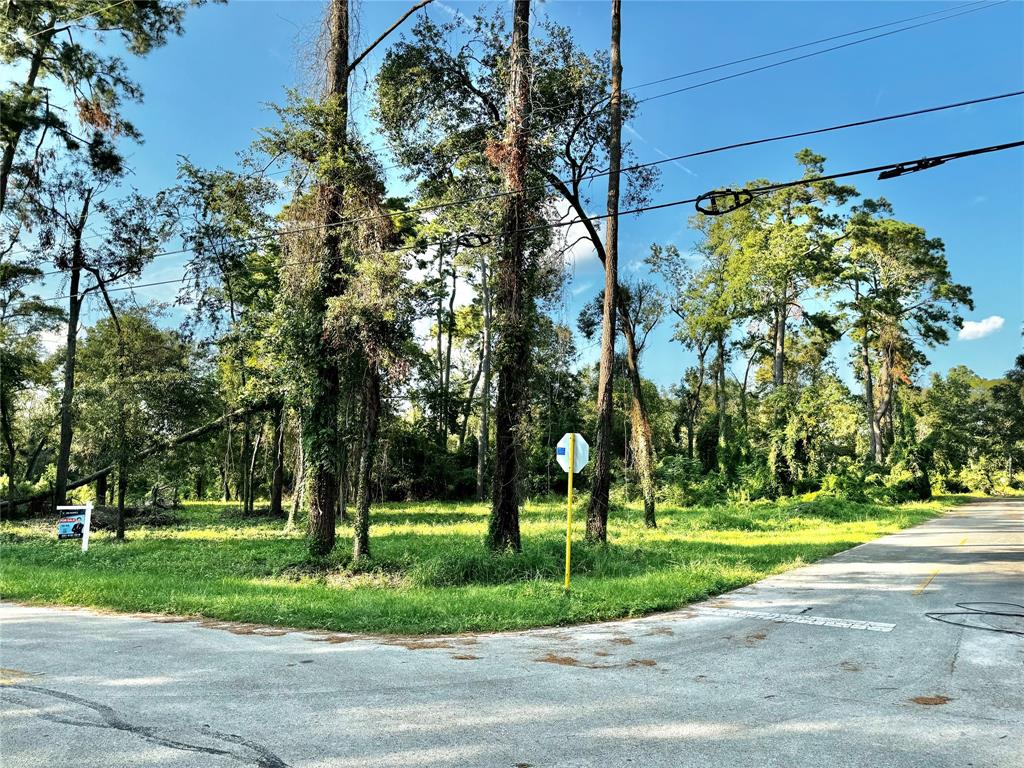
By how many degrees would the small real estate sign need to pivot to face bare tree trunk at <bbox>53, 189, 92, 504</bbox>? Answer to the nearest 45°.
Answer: approximately 180°

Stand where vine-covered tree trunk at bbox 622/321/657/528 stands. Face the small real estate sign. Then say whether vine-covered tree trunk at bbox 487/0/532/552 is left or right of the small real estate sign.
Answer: left

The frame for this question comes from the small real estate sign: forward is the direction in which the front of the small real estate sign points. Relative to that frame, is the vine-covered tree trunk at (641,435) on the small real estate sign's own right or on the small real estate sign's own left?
on the small real estate sign's own left

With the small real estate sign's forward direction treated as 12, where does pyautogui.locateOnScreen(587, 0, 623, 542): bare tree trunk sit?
The bare tree trunk is roughly at 10 o'clock from the small real estate sign.

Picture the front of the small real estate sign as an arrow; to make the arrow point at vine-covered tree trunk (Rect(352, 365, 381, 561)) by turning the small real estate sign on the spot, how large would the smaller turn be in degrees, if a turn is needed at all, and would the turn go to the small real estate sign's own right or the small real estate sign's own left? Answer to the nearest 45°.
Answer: approximately 45° to the small real estate sign's own left

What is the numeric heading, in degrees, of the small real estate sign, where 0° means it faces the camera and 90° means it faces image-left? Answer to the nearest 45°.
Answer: approximately 0°

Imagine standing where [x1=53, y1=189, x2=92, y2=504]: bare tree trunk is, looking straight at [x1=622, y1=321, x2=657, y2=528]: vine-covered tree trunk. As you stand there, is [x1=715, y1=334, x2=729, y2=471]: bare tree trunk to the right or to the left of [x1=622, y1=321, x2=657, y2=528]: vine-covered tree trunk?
left

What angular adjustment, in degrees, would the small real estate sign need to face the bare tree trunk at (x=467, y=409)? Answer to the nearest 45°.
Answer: approximately 135° to its left
